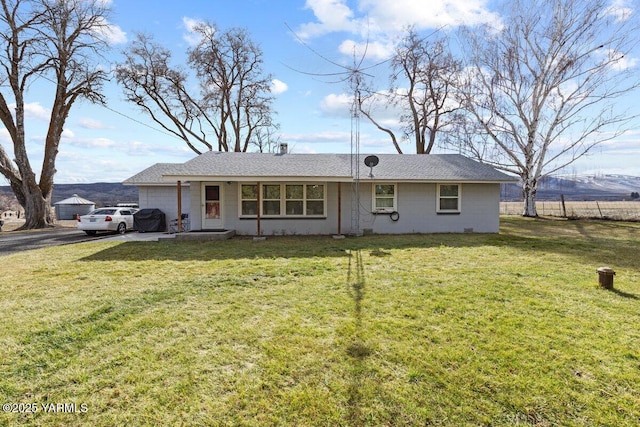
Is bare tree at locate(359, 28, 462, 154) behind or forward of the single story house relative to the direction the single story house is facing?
behind

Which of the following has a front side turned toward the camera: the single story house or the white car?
the single story house

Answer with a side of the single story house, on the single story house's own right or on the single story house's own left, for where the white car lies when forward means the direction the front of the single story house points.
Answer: on the single story house's own right

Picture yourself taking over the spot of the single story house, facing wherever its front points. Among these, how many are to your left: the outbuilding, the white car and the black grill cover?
0

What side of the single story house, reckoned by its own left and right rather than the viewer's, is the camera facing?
front

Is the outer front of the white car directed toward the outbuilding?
no

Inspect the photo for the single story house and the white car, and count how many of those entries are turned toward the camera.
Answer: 1

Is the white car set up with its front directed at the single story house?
no

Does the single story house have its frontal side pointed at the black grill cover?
no

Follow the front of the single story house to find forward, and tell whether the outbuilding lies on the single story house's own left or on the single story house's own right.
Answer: on the single story house's own right
